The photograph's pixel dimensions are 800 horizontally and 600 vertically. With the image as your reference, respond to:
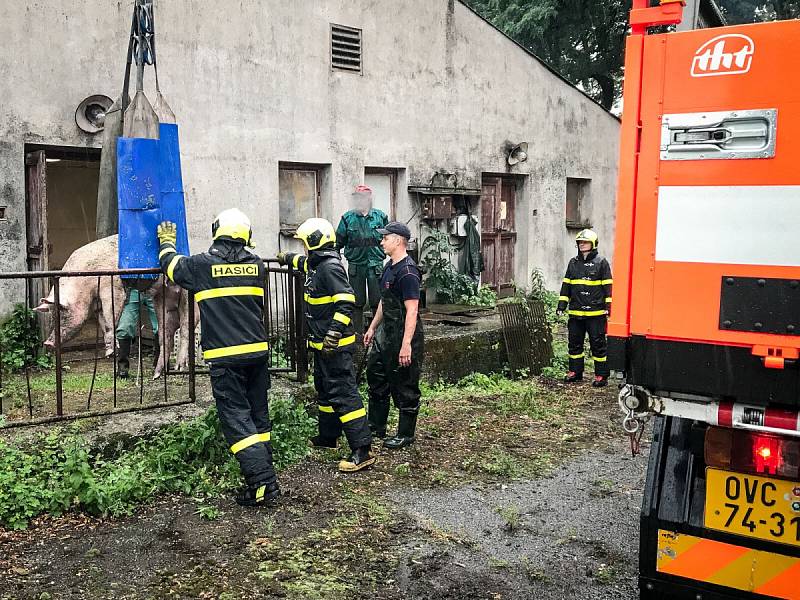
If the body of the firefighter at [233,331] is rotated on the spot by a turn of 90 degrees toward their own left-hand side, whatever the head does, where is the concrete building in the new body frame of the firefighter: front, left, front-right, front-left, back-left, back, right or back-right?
right

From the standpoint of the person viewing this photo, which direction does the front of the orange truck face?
facing away from the viewer

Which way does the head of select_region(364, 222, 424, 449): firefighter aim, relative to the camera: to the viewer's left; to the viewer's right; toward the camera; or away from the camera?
to the viewer's left

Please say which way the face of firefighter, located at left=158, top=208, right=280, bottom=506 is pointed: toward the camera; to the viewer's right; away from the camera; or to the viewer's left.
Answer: away from the camera

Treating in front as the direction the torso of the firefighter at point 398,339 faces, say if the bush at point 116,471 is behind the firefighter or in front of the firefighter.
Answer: in front

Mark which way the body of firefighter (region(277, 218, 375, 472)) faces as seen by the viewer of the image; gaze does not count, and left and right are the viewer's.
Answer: facing to the left of the viewer

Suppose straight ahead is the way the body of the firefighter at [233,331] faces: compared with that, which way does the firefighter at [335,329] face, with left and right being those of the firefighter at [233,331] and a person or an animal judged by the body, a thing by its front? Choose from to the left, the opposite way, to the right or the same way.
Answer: to the left

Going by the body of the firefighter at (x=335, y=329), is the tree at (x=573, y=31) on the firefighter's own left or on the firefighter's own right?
on the firefighter's own right

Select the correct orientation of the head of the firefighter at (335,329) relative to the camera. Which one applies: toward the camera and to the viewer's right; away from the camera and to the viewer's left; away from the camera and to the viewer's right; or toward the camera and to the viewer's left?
away from the camera and to the viewer's left

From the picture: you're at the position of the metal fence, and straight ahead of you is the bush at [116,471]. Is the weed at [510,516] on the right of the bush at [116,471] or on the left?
left

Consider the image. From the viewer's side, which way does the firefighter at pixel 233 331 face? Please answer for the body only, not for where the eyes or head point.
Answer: away from the camera

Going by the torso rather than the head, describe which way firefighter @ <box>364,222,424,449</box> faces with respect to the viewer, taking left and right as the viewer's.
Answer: facing to the left of the viewer

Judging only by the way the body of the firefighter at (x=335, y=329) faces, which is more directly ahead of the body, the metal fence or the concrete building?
the metal fence
